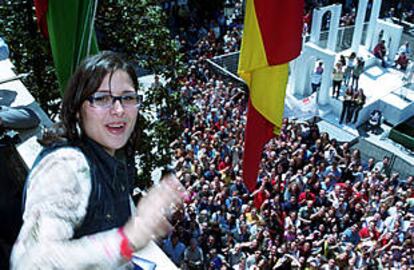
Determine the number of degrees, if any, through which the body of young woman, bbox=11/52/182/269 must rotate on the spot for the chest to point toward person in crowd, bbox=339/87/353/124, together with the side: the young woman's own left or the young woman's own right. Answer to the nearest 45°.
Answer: approximately 90° to the young woman's own left

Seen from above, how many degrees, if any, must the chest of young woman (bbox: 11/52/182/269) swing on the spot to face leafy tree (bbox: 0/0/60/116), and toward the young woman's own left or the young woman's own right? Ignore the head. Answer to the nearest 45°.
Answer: approximately 135° to the young woman's own left

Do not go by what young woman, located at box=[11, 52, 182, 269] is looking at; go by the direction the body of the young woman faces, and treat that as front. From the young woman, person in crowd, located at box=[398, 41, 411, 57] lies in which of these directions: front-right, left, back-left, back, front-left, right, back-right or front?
left

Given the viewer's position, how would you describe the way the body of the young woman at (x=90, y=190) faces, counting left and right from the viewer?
facing the viewer and to the right of the viewer

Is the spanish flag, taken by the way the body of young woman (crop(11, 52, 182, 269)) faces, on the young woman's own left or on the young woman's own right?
on the young woman's own left

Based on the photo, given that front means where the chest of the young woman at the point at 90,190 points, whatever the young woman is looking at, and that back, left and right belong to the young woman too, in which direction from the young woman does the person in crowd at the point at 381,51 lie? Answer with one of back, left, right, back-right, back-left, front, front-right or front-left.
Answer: left

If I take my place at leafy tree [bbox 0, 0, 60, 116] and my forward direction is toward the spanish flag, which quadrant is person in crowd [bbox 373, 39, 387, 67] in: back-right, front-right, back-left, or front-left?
front-left

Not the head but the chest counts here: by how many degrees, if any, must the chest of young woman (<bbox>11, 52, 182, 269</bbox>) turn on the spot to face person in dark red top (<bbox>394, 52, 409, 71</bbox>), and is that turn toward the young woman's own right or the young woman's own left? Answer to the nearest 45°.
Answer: approximately 90° to the young woman's own left

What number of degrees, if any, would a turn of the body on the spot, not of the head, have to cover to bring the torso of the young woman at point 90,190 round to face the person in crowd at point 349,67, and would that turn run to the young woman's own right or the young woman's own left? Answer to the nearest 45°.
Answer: approximately 90° to the young woman's own left
